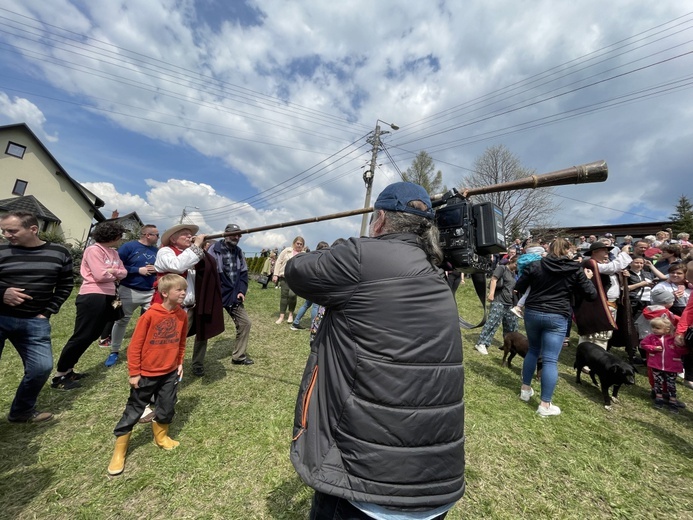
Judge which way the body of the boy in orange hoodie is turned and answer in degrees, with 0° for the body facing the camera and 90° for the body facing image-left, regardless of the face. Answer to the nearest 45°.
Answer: approximately 315°

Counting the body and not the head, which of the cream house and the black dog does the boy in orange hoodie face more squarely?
the black dog

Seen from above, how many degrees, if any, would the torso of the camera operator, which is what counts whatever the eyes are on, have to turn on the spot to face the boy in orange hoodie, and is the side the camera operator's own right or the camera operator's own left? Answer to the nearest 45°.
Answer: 0° — they already face them

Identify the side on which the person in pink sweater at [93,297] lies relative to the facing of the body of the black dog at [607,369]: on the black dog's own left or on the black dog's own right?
on the black dog's own right

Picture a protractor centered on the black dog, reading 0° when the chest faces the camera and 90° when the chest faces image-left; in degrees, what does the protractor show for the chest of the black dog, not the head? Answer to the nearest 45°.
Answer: approximately 315°

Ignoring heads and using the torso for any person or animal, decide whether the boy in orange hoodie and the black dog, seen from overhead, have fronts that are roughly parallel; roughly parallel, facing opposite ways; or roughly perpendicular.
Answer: roughly perpendicular
